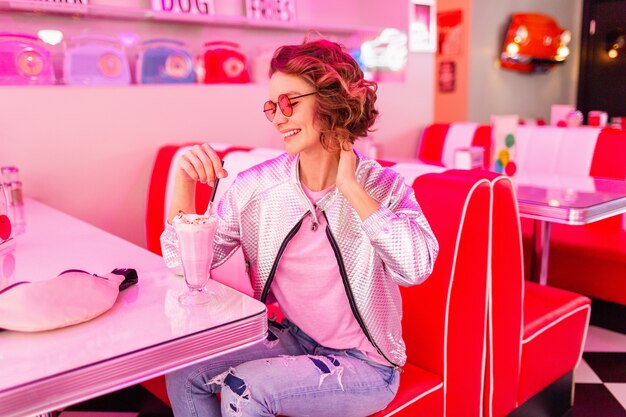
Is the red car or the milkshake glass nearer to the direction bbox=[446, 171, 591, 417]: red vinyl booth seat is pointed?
the red car

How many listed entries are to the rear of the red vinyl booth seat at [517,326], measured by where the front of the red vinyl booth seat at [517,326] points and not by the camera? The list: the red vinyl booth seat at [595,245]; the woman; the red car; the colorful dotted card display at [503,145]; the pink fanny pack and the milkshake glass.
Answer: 3

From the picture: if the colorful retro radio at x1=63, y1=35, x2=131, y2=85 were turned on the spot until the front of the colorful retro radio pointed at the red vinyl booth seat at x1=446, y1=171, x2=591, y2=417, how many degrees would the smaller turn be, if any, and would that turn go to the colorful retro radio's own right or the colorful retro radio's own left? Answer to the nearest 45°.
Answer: approximately 45° to the colorful retro radio's own left

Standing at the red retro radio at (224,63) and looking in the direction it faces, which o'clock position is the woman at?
The woman is roughly at 12 o'clock from the red retro radio.

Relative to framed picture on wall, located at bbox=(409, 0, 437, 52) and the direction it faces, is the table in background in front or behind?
in front

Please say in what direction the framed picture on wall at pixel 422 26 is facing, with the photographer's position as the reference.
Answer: facing the viewer

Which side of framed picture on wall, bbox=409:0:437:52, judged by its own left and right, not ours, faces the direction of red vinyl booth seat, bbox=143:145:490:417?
front

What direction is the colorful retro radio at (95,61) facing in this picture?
toward the camera

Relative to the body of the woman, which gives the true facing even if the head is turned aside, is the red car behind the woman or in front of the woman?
behind

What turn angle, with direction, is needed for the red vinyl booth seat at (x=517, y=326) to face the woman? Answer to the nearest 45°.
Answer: approximately 180°

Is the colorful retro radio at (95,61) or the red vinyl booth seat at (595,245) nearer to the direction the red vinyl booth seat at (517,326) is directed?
the red vinyl booth seat

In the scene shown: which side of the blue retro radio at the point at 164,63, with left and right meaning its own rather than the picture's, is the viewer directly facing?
front

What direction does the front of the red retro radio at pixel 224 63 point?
toward the camera

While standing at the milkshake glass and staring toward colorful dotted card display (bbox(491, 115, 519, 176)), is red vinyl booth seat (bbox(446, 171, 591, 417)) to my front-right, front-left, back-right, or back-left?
front-right

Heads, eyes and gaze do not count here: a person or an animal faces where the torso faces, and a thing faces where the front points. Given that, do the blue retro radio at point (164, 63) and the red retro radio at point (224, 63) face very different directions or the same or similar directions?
same or similar directions

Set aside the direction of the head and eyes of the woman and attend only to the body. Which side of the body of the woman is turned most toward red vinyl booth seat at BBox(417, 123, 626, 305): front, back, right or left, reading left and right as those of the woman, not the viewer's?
back

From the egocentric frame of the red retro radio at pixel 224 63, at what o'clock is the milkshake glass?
The milkshake glass is roughly at 12 o'clock from the red retro radio.
